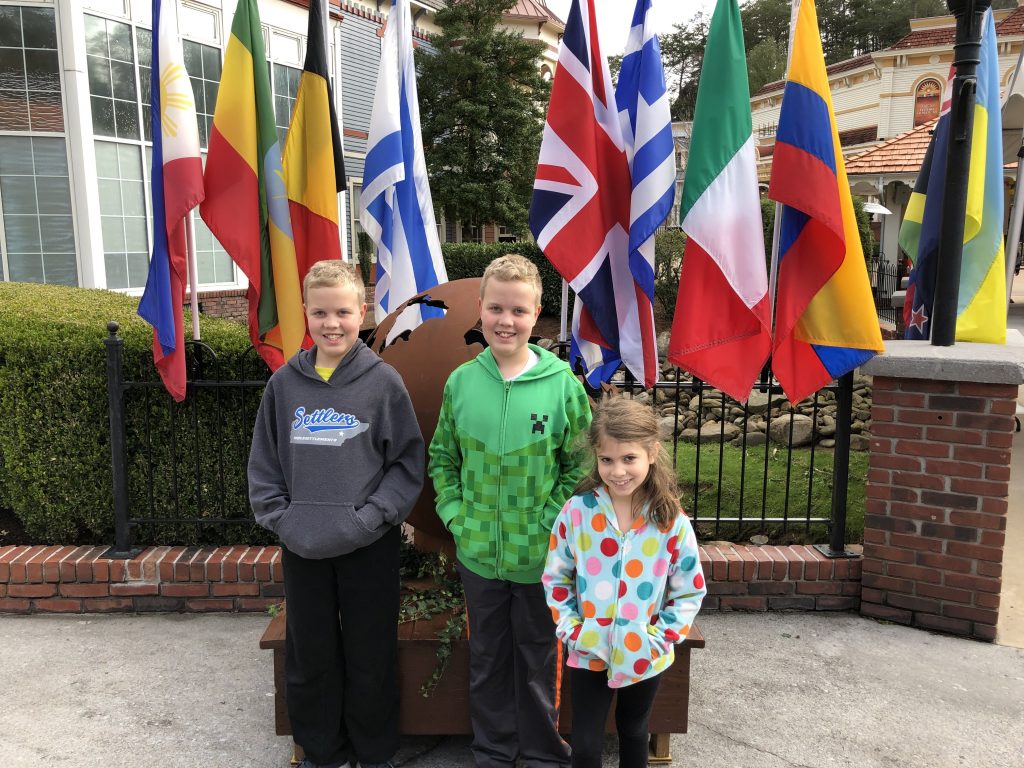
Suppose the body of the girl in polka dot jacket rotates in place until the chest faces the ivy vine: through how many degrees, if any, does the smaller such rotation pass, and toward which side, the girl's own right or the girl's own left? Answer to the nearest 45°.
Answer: approximately 135° to the girl's own right

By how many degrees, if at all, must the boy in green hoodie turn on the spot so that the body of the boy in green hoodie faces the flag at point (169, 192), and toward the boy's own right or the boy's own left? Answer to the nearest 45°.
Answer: approximately 135° to the boy's own right

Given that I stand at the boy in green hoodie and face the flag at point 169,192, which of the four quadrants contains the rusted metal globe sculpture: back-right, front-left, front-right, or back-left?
front-right

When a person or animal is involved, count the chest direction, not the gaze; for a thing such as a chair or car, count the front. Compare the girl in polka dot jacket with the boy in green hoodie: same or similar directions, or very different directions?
same or similar directions

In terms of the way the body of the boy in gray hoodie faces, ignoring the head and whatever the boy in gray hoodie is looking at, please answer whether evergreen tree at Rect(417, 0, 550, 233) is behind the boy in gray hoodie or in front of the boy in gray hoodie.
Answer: behind

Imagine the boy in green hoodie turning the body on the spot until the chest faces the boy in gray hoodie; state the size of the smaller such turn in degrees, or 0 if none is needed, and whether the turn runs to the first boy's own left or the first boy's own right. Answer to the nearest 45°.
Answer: approximately 90° to the first boy's own right

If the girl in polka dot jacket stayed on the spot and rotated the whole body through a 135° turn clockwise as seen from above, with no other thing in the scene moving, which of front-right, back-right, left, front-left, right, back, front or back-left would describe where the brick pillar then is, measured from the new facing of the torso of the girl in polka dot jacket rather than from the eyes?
right

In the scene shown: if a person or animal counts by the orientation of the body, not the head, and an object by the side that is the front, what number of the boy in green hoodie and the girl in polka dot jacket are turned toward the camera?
2

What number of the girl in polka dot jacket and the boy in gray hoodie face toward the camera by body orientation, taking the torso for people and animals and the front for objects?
2

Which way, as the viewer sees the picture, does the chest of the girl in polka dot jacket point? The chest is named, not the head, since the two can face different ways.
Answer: toward the camera

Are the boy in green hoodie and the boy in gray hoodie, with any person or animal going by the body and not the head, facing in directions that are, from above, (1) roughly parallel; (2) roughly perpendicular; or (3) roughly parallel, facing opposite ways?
roughly parallel

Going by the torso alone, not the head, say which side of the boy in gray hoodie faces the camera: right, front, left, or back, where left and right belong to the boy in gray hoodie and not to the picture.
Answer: front
